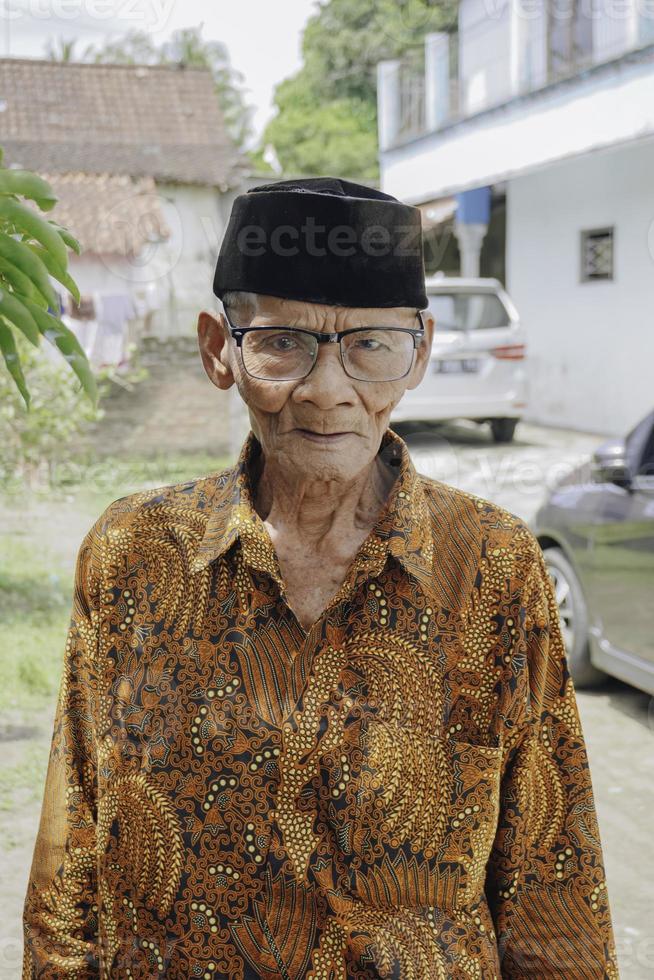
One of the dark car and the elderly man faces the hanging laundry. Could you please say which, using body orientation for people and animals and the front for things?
the dark car

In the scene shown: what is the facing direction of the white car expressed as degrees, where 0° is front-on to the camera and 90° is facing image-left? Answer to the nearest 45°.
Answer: approximately 180°

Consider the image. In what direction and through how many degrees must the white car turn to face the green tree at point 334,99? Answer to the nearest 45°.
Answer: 0° — it already faces it

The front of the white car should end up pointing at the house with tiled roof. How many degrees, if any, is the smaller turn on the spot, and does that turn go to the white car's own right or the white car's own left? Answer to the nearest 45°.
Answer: approximately 45° to the white car's own left

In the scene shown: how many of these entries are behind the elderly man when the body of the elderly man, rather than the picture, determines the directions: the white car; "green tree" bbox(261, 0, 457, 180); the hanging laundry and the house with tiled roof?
4

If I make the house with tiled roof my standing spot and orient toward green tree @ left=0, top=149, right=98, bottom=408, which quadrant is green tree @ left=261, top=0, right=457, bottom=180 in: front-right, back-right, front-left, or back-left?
back-left

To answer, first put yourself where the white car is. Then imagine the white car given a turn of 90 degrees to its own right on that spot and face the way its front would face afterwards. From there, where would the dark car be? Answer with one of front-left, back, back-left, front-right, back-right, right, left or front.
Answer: right

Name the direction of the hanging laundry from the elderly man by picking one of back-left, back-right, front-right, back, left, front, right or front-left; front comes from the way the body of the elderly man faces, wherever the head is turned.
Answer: back

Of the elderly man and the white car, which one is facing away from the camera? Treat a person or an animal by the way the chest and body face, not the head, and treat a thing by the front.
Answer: the white car

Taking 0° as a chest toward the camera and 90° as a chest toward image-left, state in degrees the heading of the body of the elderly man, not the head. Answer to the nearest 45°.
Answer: approximately 0°

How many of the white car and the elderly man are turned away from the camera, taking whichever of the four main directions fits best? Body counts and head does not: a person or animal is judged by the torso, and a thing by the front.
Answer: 1

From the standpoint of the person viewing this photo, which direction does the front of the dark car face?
facing away from the viewer and to the left of the viewer

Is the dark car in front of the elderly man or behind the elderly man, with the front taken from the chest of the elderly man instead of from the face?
behind

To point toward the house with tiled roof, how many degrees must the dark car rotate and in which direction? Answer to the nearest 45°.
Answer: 0° — it already faces it
